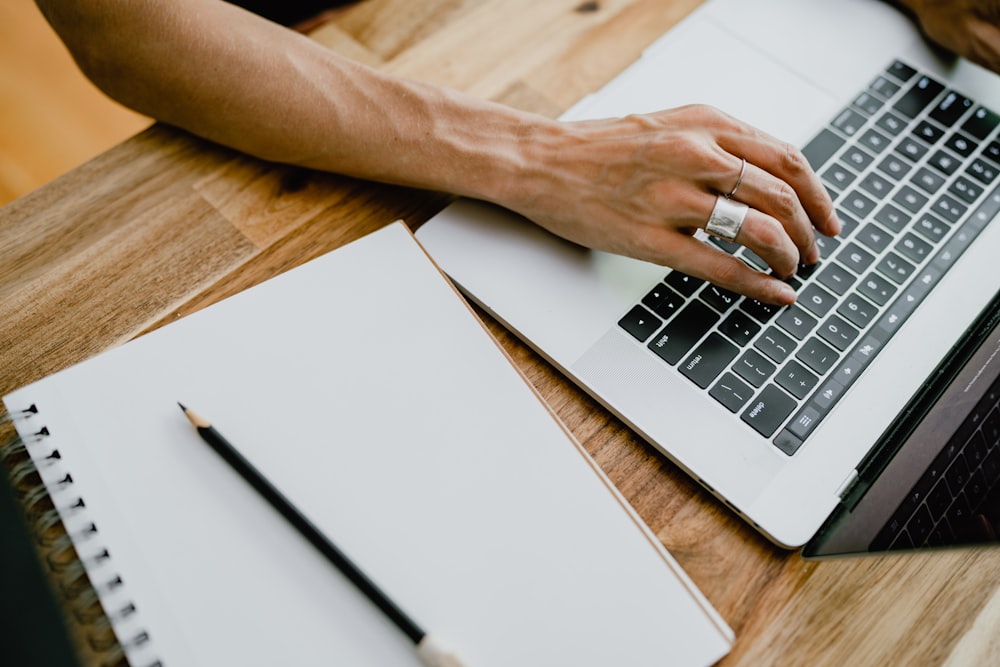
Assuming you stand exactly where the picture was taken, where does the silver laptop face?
facing away from the viewer and to the left of the viewer
